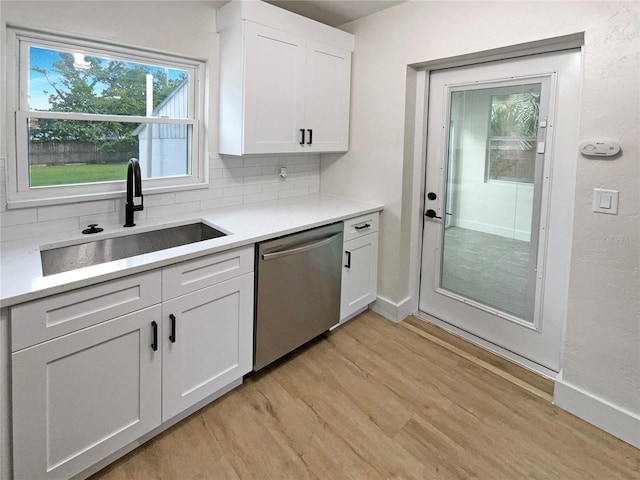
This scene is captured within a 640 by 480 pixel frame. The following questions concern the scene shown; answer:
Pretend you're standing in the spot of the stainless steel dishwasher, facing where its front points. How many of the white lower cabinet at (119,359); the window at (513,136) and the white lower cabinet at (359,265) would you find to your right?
1

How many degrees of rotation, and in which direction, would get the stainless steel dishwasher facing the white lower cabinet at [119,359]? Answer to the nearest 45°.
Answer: approximately 90° to its right

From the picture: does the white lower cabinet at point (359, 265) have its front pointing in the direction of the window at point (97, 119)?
no

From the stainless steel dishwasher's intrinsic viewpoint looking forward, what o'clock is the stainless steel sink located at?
The stainless steel sink is roughly at 4 o'clock from the stainless steel dishwasher.

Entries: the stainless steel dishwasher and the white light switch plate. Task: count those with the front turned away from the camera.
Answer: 0

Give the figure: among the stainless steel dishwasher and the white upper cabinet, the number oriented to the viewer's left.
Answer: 0

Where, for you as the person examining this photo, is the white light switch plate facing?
facing the viewer

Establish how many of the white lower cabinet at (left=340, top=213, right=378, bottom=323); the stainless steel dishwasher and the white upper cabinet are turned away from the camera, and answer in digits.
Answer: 0

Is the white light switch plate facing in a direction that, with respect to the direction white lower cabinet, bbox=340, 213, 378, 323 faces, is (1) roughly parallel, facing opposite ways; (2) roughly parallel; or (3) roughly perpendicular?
roughly perpendicular

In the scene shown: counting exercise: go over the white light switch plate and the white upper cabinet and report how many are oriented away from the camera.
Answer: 0

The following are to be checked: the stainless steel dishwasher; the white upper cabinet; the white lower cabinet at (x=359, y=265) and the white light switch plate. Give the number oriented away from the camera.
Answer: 0

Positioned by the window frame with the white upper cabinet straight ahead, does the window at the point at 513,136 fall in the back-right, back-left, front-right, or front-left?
front-right

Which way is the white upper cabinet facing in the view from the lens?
facing the viewer and to the right of the viewer
